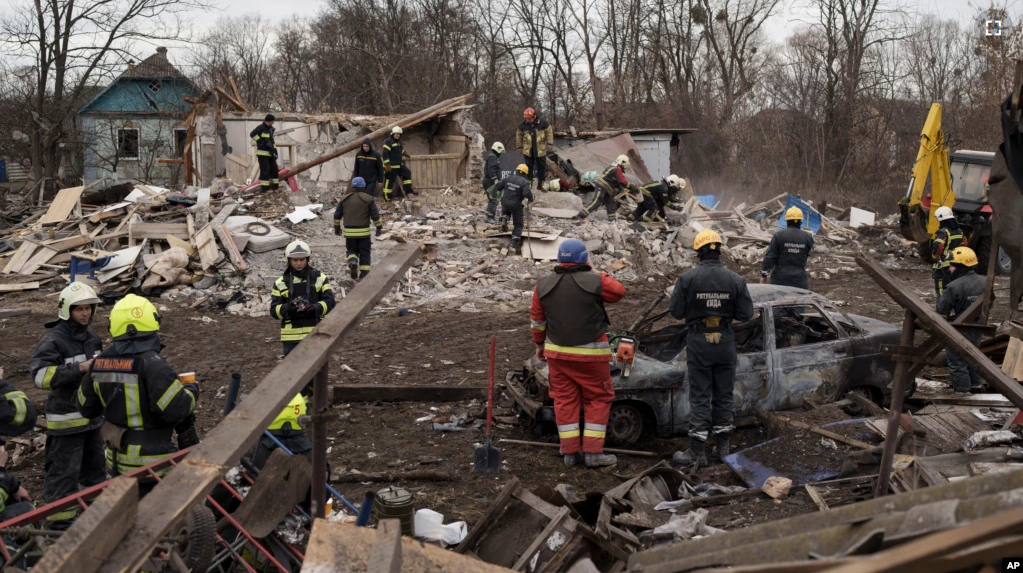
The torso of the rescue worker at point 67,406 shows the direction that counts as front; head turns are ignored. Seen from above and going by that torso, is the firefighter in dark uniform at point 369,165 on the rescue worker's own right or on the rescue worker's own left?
on the rescue worker's own left

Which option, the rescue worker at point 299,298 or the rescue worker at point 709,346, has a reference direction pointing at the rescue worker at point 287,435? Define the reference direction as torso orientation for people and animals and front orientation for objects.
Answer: the rescue worker at point 299,298

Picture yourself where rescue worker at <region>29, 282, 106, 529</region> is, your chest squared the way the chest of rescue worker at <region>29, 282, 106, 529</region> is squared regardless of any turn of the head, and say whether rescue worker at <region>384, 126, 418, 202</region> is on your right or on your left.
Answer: on your left

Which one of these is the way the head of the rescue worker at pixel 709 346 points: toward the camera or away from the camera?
away from the camera
